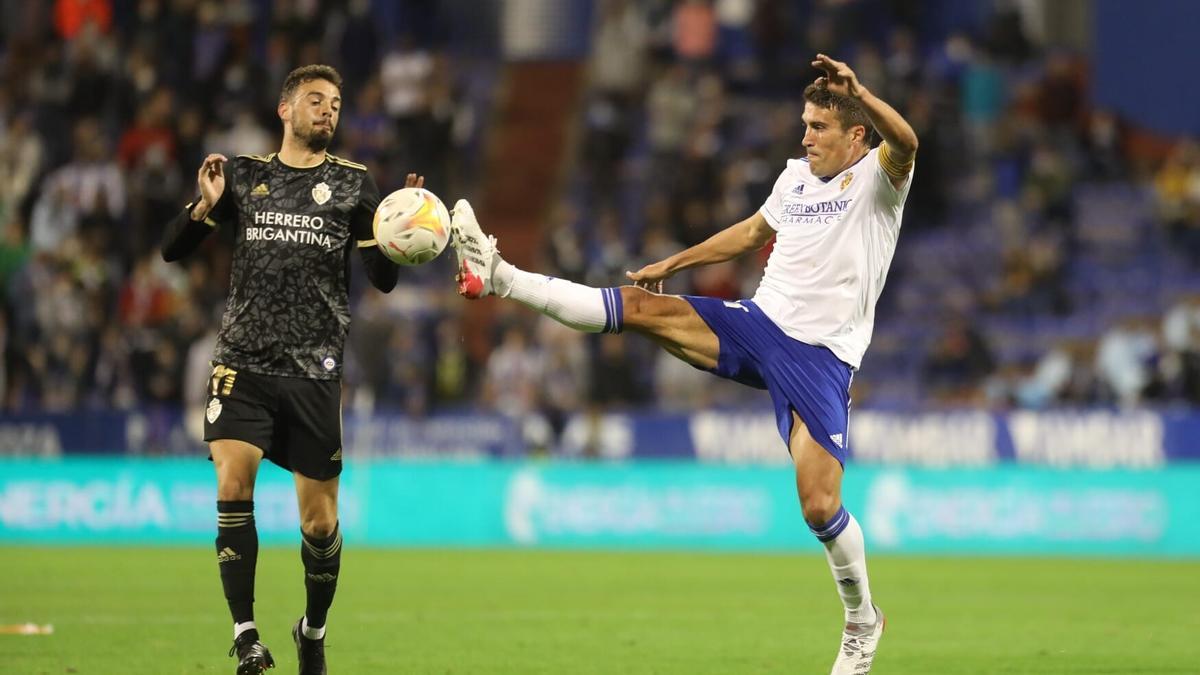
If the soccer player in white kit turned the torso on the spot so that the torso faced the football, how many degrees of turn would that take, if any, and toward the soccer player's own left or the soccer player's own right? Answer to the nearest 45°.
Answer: approximately 45° to the soccer player's own right

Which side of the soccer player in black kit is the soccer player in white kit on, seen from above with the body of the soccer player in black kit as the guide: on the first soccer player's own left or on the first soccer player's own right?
on the first soccer player's own left

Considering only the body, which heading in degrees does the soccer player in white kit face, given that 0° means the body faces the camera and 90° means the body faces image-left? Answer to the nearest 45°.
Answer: approximately 45°

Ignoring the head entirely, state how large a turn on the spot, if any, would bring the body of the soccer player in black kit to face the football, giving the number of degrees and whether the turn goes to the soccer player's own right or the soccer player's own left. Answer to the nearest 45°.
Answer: approximately 45° to the soccer player's own left

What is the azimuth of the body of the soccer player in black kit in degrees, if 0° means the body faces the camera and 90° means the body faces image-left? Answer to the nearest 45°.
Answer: approximately 0°
